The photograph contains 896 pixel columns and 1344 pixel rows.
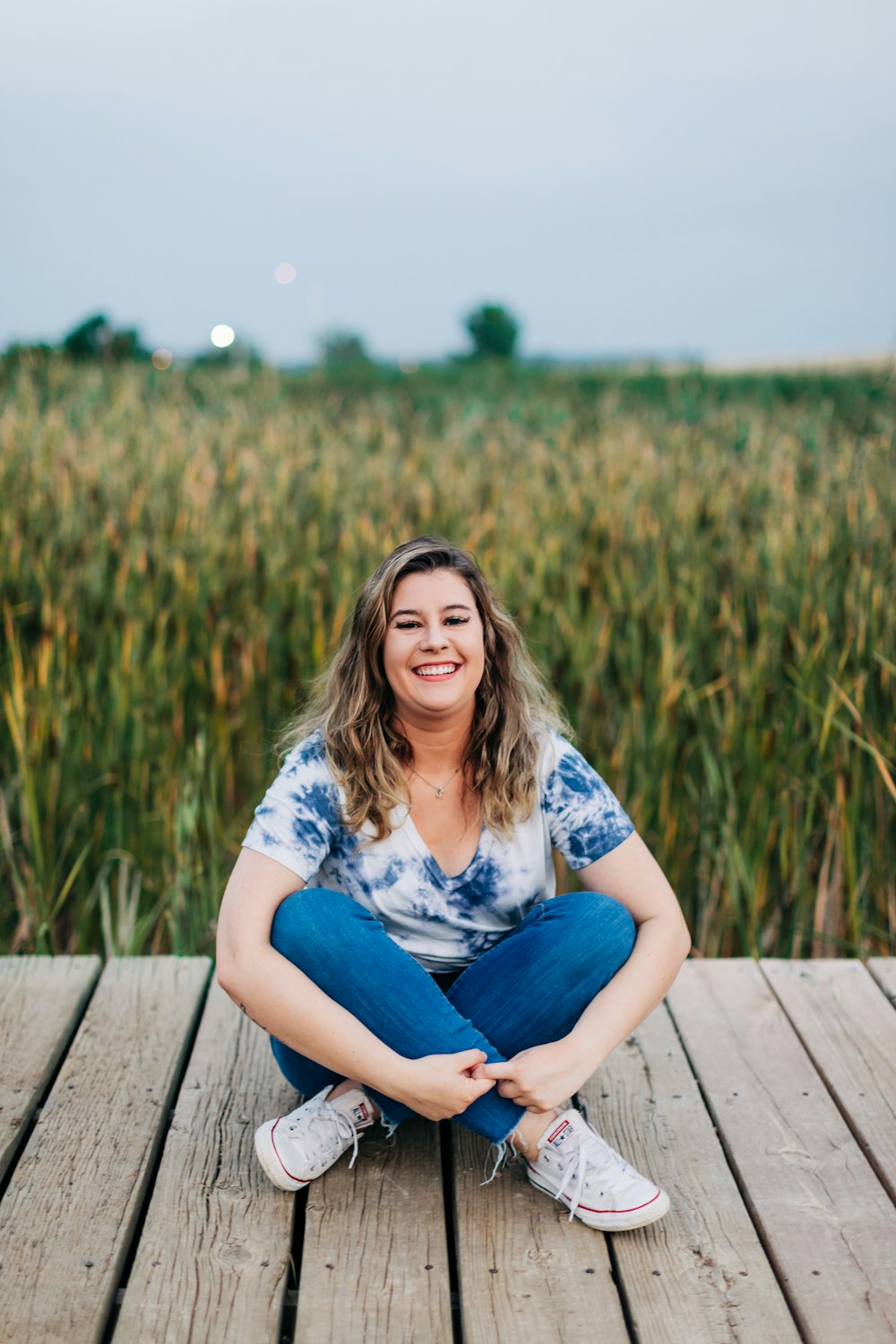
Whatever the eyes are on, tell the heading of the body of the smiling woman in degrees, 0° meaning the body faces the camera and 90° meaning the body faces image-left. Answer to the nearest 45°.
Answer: approximately 0°

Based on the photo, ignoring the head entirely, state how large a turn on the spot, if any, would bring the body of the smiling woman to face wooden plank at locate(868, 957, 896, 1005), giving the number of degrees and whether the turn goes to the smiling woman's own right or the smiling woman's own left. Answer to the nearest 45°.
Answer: approximately 135° to the smiling woman's own left

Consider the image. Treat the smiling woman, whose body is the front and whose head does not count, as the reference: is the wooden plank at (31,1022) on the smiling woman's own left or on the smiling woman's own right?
on the smiling woman's own right

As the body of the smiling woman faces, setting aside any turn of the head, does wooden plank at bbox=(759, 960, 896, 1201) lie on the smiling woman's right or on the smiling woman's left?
on the smiling woman's left
